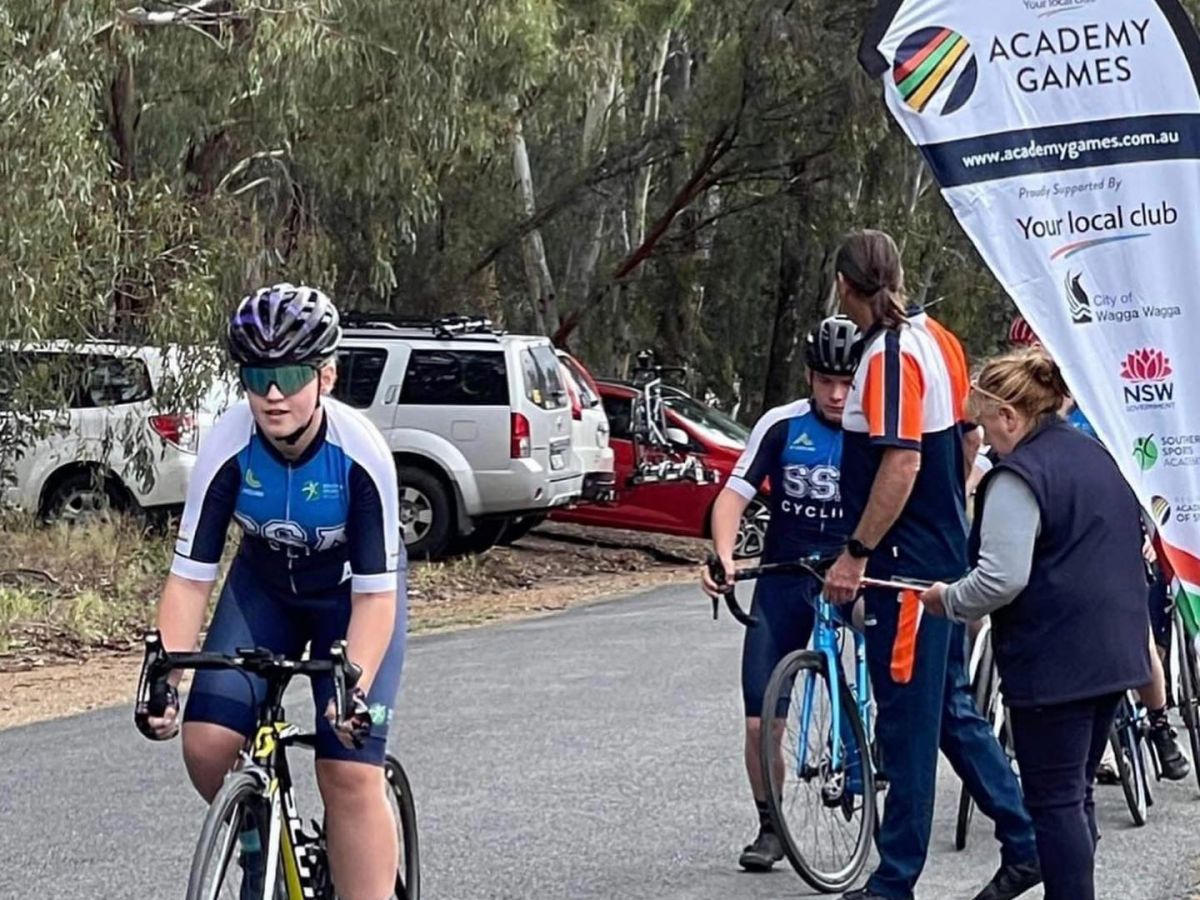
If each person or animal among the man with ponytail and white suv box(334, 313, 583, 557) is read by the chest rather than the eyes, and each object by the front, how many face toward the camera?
0

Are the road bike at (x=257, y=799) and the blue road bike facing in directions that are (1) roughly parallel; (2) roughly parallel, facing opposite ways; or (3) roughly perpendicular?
roughly parallel

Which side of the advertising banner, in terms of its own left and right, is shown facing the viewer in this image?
front

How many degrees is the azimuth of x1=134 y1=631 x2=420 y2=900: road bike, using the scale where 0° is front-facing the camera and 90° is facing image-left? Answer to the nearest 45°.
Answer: approximately 45°

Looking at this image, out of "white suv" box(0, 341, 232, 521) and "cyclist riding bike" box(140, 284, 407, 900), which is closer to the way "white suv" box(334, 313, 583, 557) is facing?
the white suv

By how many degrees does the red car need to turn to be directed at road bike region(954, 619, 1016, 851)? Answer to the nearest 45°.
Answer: approximately 45° to its right

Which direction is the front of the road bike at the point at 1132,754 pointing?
toward the camera

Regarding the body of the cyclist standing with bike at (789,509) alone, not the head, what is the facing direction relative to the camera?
toward the camera

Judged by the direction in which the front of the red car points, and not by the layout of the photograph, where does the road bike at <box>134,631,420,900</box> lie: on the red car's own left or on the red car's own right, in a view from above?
on the red car's own right

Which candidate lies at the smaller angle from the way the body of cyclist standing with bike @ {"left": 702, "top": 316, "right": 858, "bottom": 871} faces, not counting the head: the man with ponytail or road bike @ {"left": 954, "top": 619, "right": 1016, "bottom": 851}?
the man with ponytail

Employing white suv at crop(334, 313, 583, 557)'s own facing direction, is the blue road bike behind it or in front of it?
behind

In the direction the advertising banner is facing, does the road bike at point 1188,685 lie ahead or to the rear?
to the rear
